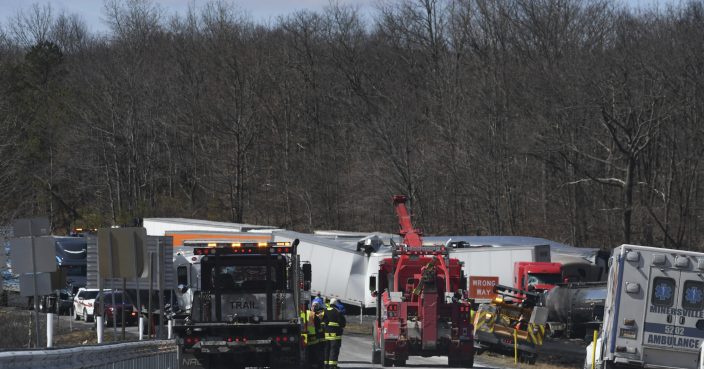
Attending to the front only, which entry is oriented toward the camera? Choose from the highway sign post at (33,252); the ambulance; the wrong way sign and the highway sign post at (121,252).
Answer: the wrong way sign

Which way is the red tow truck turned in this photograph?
away from the camera

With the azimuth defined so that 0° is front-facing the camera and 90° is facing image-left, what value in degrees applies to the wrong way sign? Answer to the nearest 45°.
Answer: approximately 0°

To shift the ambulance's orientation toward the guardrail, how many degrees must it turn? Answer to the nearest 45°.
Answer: approximately 135° to its left

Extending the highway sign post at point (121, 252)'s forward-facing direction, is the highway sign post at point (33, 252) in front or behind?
behind

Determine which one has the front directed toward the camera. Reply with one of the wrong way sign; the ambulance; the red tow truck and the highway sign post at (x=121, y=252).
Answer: the wrong way sign

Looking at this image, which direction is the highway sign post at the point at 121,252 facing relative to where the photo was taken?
away from the camera

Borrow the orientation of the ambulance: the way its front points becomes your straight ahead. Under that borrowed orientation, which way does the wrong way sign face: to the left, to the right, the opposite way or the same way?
the opposite way

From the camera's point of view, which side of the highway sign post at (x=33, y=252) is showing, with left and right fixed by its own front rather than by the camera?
back
